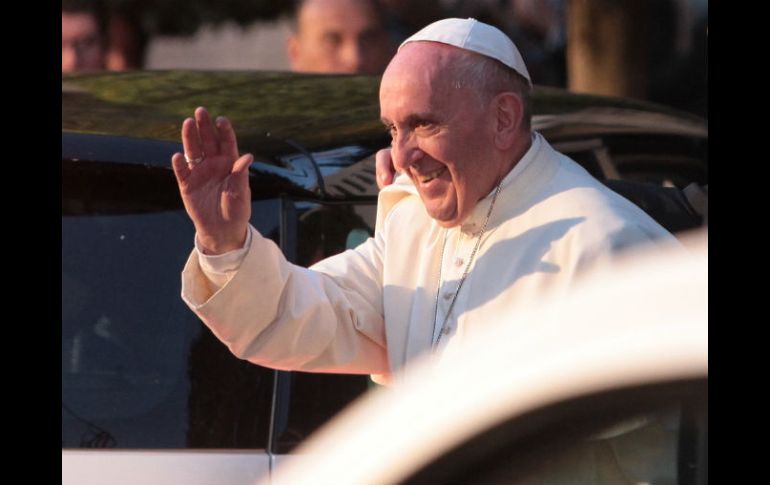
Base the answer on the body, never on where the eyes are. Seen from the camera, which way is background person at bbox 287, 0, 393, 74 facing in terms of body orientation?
toward the camera

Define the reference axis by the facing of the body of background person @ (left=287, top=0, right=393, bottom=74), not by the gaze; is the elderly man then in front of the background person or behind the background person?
in front

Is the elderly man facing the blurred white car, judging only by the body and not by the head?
no

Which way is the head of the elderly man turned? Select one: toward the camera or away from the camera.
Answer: toward the camera

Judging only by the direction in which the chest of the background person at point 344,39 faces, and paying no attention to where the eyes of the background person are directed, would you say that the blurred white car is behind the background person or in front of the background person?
in front

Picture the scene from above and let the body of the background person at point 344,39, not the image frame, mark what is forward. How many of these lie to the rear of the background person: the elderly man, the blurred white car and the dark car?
0

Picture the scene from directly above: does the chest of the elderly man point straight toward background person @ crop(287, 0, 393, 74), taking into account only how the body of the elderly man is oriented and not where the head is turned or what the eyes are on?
no

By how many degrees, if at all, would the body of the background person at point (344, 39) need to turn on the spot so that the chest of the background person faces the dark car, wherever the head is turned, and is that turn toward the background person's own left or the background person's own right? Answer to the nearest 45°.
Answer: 0° — they already face it
